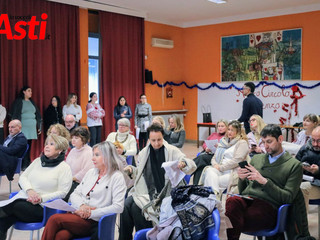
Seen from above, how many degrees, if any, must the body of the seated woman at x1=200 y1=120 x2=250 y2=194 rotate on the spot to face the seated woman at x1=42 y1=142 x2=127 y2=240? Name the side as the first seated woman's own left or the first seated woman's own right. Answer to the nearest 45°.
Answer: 0° — they already face them

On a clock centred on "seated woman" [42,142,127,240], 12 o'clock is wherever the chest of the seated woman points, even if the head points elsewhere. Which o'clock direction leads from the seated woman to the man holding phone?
The man holding phone is roughly at 8 o'clock from the seated woman.

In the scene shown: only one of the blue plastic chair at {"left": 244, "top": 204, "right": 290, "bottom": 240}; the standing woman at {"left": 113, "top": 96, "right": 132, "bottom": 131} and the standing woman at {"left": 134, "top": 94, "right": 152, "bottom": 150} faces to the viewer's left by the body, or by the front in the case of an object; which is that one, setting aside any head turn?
the blue plastic chair

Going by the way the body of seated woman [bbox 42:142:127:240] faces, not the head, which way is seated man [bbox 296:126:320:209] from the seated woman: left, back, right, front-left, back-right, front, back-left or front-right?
back-left

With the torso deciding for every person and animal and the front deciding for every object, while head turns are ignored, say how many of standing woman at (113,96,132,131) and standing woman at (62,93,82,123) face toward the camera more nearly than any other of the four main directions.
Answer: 2

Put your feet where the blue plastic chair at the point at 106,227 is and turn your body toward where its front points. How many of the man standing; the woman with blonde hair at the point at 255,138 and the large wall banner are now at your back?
3

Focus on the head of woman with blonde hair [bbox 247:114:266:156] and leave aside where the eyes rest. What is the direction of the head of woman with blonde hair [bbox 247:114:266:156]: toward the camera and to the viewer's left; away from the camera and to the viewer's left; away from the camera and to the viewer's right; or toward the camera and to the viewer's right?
toward the camera and to the viewer's left

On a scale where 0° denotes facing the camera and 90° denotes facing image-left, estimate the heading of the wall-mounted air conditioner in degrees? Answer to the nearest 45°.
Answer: approximately 315°

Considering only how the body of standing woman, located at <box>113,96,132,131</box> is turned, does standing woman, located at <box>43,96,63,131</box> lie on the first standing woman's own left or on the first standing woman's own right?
on the first standing woman's own right

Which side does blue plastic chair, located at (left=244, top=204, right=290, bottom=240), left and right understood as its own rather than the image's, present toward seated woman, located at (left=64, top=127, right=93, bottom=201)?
front

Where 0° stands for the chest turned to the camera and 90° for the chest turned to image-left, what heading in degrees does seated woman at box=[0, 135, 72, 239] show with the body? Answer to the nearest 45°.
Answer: approximately 45°

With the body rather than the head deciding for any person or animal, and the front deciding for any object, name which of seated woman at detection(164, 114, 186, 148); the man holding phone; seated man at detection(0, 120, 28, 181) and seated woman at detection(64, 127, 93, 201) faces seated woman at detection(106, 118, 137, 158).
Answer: seated woman at detection(164, 114, 186, 148)

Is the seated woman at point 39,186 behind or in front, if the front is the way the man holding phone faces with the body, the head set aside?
in front

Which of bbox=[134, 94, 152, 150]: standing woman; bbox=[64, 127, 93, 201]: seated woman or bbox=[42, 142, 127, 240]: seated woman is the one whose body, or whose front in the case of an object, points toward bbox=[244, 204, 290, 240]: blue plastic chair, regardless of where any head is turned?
the standing woman

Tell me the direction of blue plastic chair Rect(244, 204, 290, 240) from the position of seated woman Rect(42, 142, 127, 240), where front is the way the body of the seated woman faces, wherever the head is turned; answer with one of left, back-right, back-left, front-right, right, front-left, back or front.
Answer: back-left

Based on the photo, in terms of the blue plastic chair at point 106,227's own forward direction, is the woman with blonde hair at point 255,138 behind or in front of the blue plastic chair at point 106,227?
behind

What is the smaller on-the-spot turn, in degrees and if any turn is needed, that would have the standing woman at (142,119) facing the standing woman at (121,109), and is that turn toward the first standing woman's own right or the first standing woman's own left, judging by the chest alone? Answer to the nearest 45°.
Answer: approximately 90° to the first standing woman's own right
